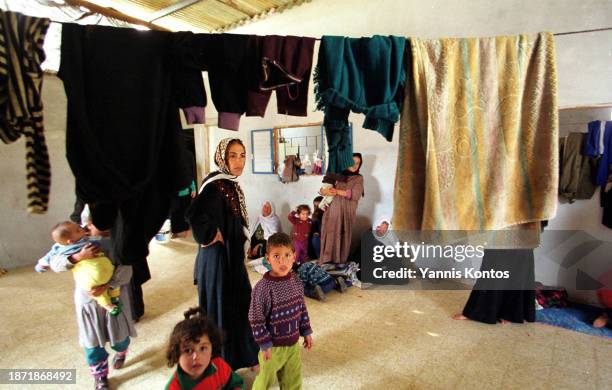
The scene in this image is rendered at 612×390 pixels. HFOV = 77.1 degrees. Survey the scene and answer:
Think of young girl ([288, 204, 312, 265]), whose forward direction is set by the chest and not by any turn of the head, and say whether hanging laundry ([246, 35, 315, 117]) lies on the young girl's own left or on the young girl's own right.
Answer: on the young girl's own right

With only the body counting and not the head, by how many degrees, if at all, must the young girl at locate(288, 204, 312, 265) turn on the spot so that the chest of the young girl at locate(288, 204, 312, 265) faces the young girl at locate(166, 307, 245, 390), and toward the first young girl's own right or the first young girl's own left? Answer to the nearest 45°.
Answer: approximately 45° to the first young girl's own right

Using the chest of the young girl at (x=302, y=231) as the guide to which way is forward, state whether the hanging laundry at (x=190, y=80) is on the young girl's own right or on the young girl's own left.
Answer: on the young girl's own right

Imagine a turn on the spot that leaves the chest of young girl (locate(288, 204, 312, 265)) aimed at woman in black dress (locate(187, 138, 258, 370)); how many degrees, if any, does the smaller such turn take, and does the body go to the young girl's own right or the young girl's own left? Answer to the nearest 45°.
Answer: approximately 45° to the young girl's own right
